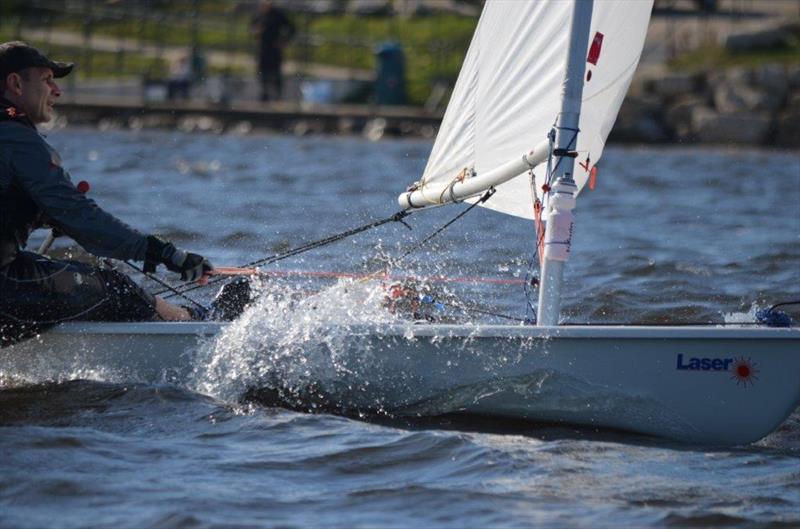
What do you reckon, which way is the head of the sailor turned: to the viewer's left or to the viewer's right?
to the viewer's right

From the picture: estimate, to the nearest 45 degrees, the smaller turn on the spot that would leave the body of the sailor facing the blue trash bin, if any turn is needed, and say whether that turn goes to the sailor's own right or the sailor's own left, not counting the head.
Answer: approximately 90° to the sailor's own left

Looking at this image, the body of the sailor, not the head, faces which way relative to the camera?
to the viewer's right

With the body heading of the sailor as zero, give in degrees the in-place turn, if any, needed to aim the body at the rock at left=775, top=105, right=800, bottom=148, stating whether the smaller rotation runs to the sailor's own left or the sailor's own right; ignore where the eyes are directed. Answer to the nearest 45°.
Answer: approximately 45° to the sailor's own left

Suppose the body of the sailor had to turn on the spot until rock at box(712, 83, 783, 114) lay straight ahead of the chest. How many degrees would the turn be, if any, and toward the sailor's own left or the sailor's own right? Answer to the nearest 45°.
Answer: approximately 45° to the sailor's own left

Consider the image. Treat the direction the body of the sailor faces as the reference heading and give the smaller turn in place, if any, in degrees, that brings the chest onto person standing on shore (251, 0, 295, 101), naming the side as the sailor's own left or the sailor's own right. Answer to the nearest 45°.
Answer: approximately 90° to the sailor's own left

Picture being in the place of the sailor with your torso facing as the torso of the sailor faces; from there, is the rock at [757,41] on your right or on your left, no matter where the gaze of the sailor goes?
on your left
